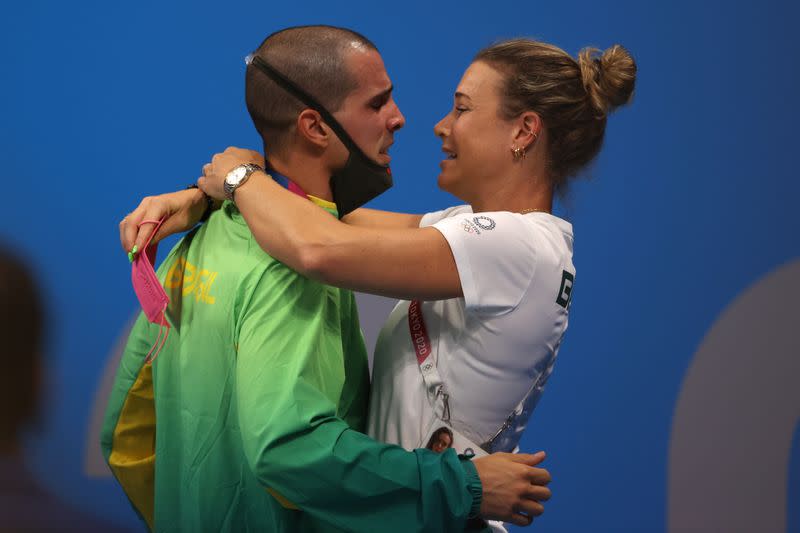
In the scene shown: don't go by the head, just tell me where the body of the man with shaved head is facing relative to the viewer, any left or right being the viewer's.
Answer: facing away from the viewer and to the right of the viewer

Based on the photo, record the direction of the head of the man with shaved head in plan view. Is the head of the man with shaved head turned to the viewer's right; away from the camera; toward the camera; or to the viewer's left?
to the viewer's right
